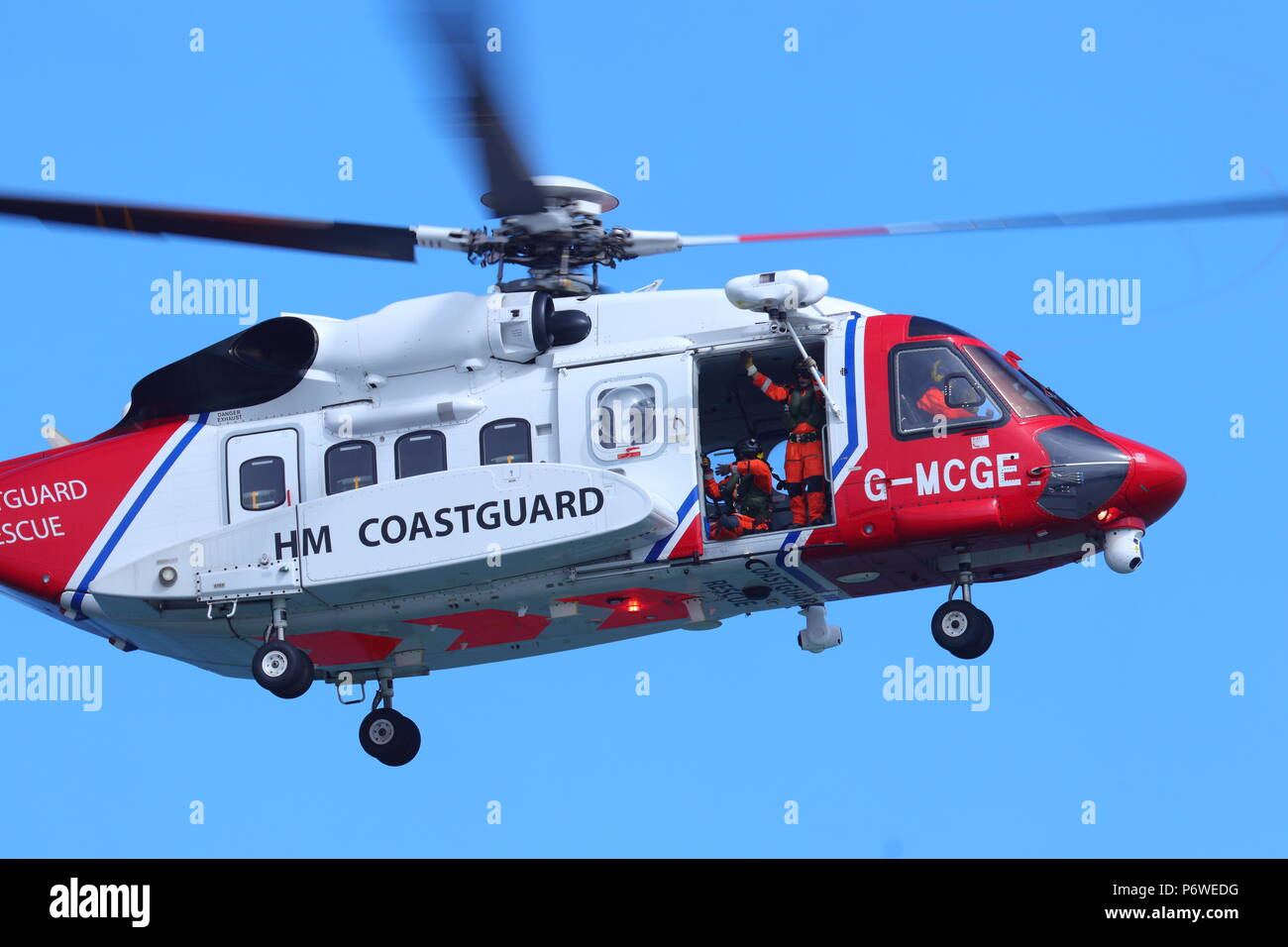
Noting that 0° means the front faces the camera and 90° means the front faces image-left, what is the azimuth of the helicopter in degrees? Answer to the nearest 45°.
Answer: approximately 270°

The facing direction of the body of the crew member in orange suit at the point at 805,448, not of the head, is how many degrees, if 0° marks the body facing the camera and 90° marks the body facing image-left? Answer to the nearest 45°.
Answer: approximately 0°

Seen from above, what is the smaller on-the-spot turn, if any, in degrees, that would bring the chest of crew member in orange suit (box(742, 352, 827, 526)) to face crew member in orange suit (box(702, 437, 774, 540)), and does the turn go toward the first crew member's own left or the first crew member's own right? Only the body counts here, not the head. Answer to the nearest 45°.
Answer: approximately 135° to the first crew member's own right

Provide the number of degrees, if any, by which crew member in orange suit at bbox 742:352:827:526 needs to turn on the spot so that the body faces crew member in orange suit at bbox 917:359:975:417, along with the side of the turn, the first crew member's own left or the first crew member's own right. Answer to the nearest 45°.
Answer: approximately 90° to the first crew member's own left
